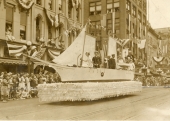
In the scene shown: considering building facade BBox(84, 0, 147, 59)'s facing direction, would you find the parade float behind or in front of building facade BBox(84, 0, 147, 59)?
in front

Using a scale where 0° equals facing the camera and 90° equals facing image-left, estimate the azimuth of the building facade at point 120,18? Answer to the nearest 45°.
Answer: approximately 45°

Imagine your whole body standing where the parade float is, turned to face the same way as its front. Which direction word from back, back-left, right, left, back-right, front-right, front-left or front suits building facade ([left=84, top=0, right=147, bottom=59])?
back-right
